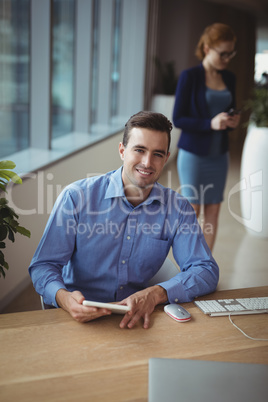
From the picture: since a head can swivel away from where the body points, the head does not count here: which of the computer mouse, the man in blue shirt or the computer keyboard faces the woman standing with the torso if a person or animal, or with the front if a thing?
the computer keyboard

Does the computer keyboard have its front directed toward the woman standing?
yes

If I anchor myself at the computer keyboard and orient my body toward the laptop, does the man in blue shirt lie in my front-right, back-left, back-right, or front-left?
back-right

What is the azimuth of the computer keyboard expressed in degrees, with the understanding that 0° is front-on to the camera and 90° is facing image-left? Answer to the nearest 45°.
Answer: approximately 180°

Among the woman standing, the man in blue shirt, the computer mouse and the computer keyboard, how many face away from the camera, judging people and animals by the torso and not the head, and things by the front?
1

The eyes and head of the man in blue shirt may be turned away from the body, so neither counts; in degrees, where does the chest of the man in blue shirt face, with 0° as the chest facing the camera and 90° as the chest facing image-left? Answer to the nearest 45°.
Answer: approximately 0°

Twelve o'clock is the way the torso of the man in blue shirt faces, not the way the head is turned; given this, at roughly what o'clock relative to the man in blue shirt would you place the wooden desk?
The wooden desk is roughly at 12 o'clock from the man in blue shirt.
